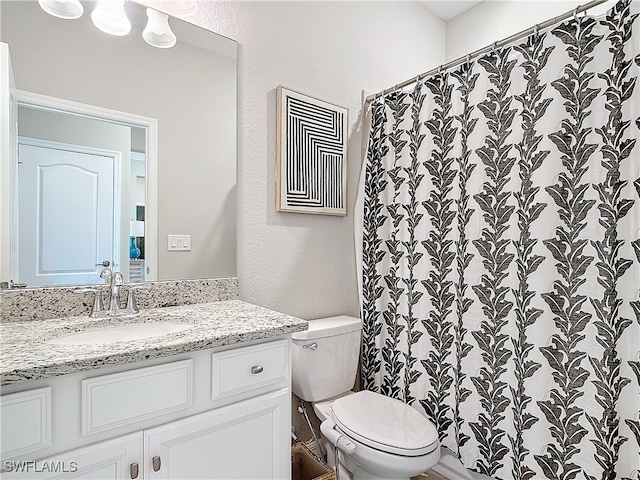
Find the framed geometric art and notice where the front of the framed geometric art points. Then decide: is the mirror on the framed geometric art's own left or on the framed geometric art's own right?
on the framed geometric art's own right

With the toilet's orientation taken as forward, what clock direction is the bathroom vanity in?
The bathroom vanity is roughly at 3 o'clock from the toilet.

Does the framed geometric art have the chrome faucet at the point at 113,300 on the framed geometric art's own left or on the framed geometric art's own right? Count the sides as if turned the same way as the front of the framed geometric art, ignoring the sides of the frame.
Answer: on the framed geometric art's own right

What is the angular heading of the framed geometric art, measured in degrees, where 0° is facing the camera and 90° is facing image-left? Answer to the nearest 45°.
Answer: approximately 315°

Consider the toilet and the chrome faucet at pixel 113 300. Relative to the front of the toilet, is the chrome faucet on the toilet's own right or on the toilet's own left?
on the toilet's own right

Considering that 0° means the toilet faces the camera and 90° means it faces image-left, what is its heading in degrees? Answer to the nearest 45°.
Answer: approximately 315°

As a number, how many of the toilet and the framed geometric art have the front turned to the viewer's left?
0
